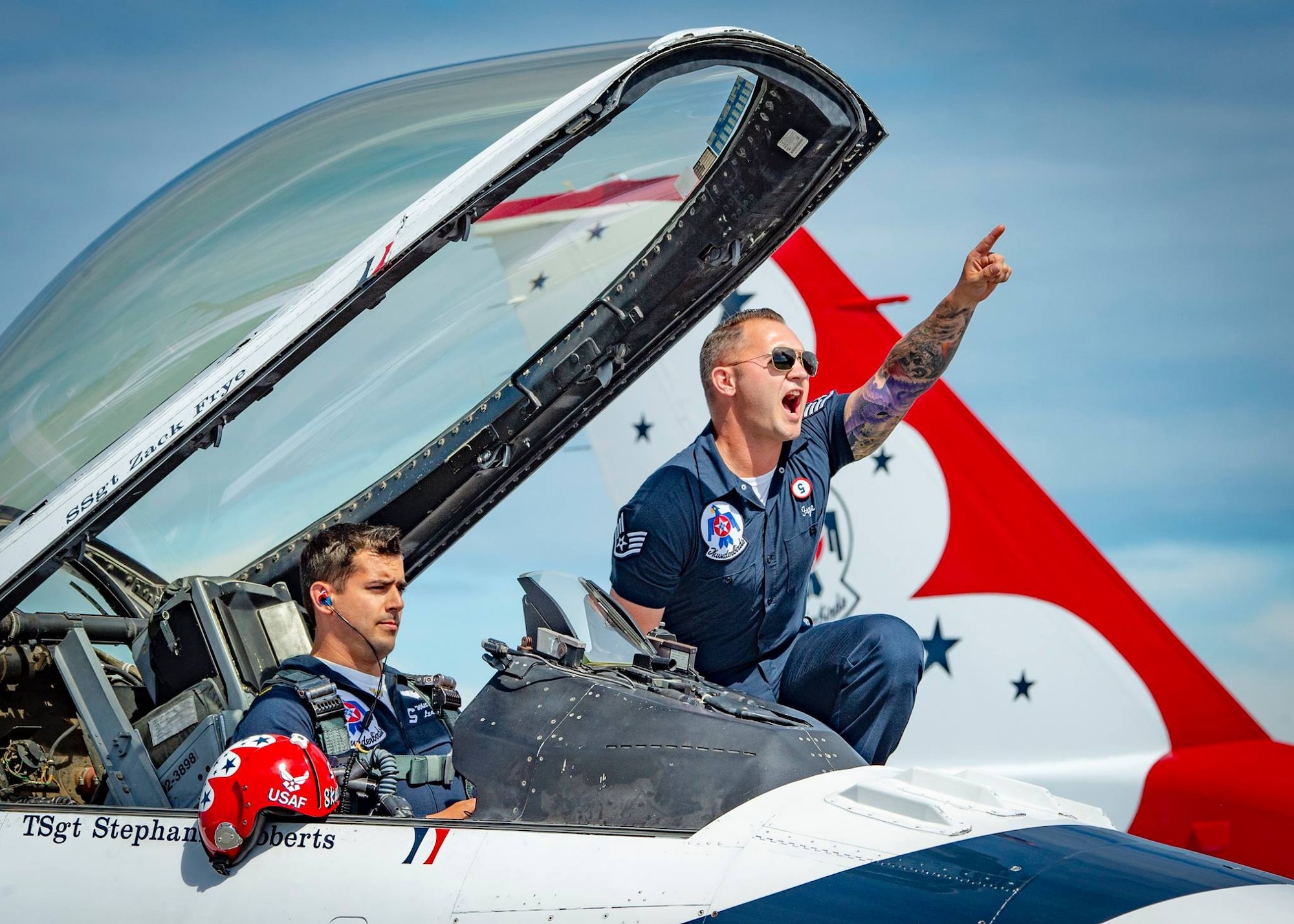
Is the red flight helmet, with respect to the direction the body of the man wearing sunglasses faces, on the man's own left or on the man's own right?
on the man's own right

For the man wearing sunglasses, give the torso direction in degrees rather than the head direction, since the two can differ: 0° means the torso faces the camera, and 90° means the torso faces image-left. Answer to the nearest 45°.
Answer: approximately 315°

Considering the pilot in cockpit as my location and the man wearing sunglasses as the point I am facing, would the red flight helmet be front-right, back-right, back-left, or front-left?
back-right

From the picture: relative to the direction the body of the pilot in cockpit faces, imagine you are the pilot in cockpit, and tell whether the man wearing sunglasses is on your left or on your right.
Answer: on your left

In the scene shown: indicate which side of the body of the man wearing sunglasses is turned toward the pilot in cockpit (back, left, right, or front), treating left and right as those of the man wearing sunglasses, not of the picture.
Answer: right

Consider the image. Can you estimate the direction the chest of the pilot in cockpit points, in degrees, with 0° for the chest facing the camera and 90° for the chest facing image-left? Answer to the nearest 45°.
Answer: approximately 315°

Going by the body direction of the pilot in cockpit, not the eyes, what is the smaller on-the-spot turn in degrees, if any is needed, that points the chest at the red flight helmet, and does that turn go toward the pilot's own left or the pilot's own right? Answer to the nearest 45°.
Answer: approximately 45° to the pilot's own right
